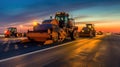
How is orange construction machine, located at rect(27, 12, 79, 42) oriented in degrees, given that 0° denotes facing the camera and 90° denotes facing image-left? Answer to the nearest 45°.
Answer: approximately 45°
